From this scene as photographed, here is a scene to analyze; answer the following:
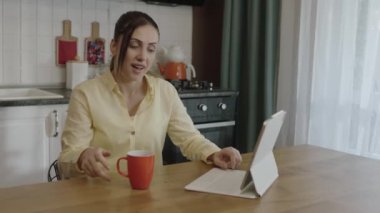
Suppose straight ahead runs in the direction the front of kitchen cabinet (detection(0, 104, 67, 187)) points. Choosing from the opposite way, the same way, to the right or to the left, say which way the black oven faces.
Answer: the same way

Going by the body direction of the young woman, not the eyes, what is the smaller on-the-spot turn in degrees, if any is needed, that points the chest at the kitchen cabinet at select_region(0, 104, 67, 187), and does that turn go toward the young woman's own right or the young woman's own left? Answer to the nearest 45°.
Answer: approximately 180°

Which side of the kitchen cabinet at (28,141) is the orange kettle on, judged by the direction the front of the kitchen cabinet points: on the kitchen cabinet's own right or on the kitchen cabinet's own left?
on the kitchen cabinet's own left

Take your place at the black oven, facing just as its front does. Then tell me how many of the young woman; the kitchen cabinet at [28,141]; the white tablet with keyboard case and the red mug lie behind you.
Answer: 0

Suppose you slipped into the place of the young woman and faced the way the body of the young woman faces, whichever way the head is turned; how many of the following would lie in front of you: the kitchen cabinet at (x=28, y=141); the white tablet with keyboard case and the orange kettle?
1

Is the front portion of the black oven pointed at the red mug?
yes

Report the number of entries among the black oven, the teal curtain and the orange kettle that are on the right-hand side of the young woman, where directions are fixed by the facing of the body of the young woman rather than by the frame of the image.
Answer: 0

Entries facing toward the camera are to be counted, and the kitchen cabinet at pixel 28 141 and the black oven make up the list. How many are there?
2

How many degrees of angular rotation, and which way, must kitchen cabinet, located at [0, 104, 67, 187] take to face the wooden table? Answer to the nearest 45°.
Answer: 0° — it already faces it

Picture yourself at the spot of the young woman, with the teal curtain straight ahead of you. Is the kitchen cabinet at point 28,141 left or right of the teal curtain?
left

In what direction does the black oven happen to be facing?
toward the camera

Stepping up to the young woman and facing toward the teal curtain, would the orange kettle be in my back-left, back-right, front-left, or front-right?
front-left

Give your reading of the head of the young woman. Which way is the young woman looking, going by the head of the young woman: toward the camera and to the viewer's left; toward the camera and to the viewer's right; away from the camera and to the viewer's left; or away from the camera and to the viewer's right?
toward the camera and to the viewer's right

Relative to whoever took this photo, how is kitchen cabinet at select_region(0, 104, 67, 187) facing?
facing the viewer

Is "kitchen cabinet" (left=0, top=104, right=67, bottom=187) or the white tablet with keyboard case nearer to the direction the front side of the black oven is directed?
the white tablet with keyboard case

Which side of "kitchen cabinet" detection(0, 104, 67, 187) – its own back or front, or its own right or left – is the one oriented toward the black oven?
left

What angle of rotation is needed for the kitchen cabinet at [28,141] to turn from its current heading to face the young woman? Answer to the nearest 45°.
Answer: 0° — it already faces them
